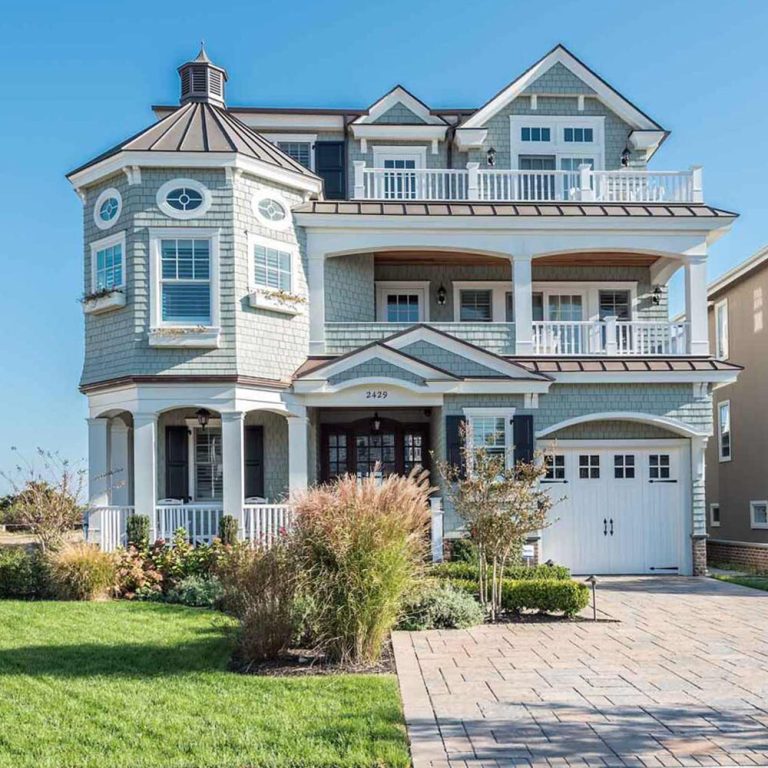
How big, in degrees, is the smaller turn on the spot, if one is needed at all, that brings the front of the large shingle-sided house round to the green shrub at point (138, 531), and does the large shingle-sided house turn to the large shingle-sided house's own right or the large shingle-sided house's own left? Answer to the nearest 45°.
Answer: approximately 45° to the large shingle-sided house's own right

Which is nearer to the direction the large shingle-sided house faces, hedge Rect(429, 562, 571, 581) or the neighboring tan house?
the hedge

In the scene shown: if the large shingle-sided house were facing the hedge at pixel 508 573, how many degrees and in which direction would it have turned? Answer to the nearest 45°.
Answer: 0° — it already faces it

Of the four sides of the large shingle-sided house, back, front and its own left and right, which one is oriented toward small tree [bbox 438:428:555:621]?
front

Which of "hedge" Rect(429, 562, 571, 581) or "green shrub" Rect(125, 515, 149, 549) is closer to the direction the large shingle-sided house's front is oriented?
the hedge

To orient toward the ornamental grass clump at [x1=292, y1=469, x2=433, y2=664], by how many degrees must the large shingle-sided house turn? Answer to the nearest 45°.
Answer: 0° — it already faces it

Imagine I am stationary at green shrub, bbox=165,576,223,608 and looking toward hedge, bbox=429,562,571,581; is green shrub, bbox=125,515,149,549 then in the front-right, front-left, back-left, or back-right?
back-left

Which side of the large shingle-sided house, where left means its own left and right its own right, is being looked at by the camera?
front

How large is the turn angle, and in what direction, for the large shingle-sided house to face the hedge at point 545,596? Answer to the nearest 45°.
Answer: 0° — it already faces it

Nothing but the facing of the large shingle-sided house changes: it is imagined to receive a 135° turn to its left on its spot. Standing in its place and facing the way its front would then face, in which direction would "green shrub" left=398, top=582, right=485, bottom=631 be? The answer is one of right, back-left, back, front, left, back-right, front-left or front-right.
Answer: back-right

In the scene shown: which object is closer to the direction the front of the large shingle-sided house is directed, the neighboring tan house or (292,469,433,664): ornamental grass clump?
the ornamental grass clump

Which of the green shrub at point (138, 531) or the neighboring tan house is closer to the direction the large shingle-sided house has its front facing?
the green shrub
